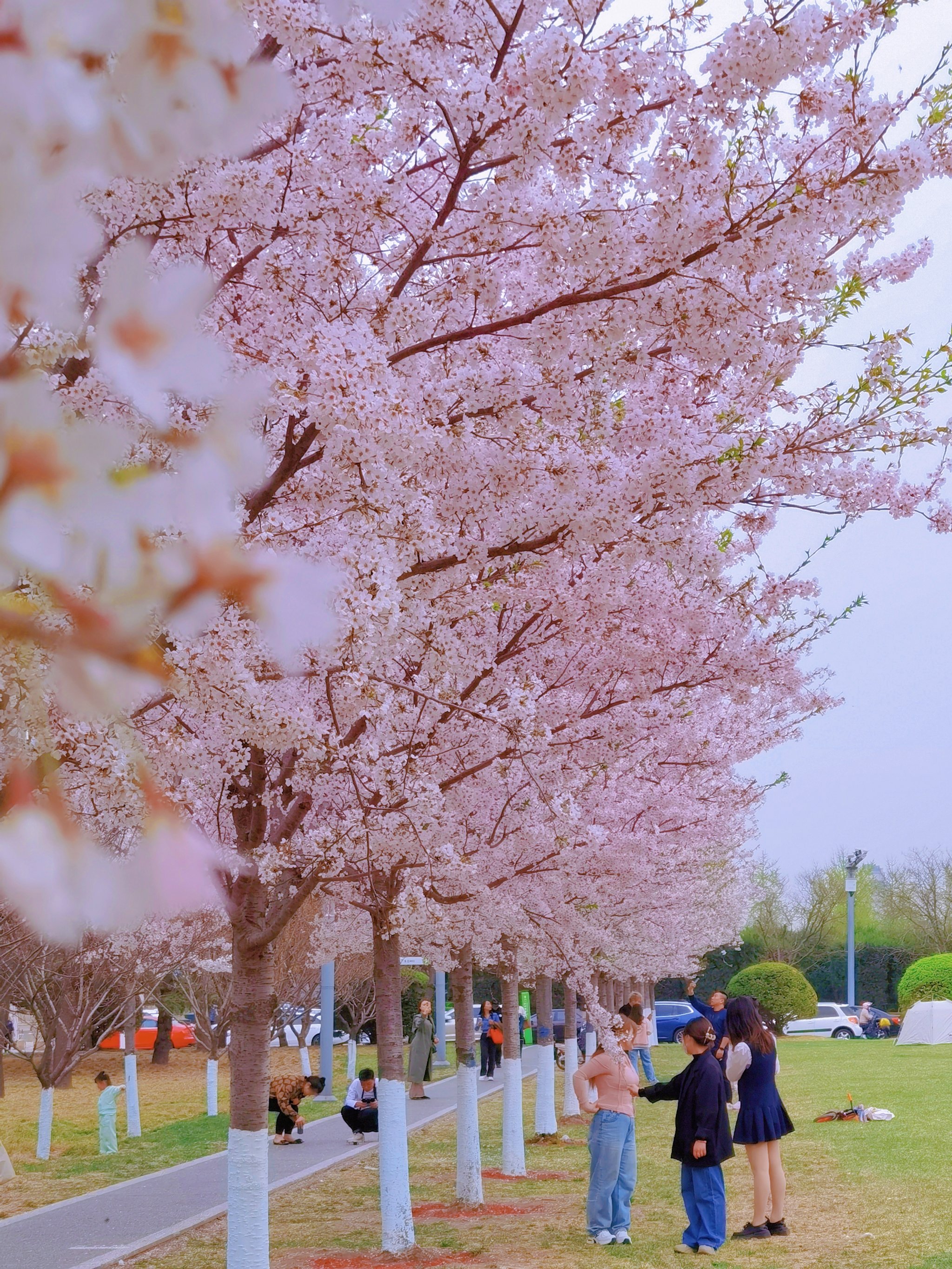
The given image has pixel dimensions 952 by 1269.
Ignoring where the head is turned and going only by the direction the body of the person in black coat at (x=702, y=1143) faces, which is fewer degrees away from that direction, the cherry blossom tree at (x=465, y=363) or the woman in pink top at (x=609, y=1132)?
the woman in pink top

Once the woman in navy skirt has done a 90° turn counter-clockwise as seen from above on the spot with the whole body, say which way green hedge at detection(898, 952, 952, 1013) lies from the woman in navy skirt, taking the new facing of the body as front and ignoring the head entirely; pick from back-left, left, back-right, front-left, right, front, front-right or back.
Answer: back-right

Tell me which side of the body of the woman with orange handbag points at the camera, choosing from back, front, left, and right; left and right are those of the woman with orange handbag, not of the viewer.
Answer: front

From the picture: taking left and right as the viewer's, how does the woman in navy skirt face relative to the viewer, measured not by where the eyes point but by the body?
facing away from the viewer and to the left of the viewer

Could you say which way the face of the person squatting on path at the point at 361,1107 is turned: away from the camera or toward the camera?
toward the camera

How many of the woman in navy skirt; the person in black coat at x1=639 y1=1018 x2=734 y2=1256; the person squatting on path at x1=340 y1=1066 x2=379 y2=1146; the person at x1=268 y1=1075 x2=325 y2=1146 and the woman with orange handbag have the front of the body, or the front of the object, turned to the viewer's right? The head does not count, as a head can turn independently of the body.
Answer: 1

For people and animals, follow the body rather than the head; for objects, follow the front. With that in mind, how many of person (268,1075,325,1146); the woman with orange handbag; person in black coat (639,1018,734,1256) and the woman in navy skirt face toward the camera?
1

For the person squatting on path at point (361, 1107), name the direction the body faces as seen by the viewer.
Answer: toward the camera

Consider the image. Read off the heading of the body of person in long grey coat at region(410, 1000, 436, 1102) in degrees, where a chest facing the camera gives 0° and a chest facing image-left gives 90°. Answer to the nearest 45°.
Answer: approximately 315°

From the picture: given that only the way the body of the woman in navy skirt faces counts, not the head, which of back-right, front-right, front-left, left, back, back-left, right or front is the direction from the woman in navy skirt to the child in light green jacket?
front

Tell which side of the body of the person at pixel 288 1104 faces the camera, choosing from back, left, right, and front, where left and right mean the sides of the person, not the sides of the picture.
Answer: right

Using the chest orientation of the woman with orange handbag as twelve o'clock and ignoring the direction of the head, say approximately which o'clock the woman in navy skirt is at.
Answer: The woman in navy skirt is roughly at 12 o'clock from the woman with orange handbag.

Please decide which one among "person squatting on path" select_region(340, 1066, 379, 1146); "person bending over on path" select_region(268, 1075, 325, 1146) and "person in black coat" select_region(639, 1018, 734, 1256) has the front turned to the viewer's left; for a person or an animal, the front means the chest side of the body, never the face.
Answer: the person in black coat

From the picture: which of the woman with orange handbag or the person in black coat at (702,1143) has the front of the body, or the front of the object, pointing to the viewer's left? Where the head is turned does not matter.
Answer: the person in black coat
